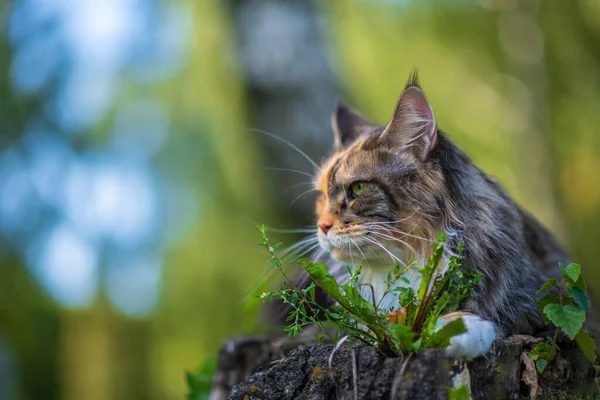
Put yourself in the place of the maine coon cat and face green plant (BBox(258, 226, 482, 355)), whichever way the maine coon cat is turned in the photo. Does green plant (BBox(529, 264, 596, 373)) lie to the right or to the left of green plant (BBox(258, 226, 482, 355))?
left

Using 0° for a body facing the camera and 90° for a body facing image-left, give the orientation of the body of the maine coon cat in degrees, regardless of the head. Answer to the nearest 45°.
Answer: approximately 45°

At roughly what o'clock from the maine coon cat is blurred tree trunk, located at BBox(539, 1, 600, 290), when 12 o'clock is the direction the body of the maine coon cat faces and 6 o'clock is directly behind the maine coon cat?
The blurred tree trunk is roughly at 5 o'clock from the maine coon cat.

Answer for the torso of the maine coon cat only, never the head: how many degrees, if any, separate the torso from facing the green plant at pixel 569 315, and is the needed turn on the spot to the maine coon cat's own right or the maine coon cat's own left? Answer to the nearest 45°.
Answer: approximately 90° to the maine coon cat's own left

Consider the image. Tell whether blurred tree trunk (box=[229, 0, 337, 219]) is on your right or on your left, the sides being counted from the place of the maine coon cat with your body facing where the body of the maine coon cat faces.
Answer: on your right

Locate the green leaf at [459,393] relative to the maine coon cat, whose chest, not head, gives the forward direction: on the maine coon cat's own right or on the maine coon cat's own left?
on the maine coon cat's own left

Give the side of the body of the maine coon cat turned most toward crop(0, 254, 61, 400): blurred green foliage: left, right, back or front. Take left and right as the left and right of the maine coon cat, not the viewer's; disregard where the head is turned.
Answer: right
